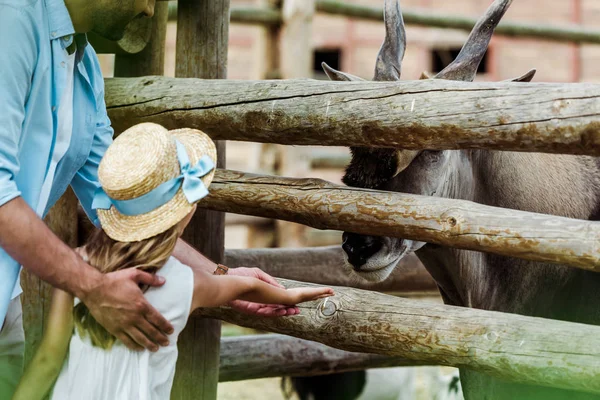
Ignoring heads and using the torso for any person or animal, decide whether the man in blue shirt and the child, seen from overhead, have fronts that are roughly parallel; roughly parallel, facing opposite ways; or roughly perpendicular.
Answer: roughly perpendicular

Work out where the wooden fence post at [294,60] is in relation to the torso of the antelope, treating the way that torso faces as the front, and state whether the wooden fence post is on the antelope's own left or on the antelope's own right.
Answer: on the antelope's own right

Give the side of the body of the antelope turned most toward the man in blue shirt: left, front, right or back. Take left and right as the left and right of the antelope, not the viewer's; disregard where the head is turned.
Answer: front

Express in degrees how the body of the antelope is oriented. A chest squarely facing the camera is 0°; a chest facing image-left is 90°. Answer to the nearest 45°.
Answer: approximately 45°

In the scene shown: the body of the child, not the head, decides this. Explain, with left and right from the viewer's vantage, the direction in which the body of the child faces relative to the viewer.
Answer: facing away from the viewer and to the right of the viewer

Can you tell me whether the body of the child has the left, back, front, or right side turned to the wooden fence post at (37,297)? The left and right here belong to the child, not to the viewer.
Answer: left

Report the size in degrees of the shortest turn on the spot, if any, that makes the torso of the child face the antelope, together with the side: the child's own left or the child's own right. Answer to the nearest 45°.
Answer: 0° — they already face it

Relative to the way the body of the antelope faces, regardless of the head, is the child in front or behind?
in front

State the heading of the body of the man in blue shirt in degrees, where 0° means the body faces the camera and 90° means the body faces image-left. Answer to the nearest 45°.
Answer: approximately 315°

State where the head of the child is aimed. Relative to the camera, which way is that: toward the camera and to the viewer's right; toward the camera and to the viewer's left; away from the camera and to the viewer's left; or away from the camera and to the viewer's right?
away from the camera and to the viewer's right

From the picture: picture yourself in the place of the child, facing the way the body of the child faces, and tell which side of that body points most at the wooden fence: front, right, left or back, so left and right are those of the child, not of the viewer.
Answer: front

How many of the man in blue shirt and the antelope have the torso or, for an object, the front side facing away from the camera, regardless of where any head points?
0
